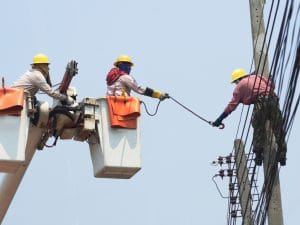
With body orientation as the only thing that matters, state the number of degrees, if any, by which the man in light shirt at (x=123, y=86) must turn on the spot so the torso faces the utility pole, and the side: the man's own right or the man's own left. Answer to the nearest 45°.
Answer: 0° — they already face it

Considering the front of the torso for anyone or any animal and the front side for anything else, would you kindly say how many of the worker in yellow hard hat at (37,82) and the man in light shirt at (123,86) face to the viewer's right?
2

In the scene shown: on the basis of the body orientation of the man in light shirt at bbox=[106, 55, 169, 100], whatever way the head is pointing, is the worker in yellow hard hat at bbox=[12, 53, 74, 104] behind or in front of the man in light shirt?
behind

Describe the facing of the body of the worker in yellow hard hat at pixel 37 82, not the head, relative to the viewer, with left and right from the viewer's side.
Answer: facing to the right of the viewer

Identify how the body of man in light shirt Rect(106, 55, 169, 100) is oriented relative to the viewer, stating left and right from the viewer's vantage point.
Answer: facing to the right of the viewer

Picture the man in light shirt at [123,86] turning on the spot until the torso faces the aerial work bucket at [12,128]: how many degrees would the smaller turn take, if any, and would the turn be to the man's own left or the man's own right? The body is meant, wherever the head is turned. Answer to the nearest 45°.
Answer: approximately 135° to the man's own right
